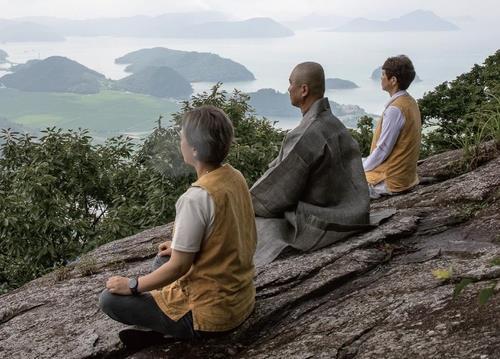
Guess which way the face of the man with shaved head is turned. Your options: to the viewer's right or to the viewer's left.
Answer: to the viewer's left

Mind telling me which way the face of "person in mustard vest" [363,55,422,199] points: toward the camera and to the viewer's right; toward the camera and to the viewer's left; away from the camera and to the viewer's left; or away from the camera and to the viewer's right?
away from the camera and to the viewer's left

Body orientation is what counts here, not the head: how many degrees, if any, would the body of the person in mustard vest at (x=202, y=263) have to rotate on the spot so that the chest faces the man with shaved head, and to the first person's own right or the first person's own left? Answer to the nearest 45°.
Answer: approximately 90° to the first person's own right

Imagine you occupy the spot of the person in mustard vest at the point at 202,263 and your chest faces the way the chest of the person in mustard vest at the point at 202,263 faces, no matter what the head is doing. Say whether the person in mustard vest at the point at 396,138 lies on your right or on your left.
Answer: on your right

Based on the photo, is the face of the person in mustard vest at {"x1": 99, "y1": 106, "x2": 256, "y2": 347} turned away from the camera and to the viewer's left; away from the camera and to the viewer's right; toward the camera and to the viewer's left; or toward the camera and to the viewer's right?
away from the camera and to the viewer's left

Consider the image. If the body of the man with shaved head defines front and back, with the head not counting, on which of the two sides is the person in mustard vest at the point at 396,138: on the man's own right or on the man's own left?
on the man's own right

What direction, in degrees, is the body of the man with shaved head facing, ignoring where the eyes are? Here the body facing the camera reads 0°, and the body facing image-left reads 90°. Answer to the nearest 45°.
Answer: approximately 135°

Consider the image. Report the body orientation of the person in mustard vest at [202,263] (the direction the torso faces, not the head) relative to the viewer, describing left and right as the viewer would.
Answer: facing away from the viewer and to the left of the viewer

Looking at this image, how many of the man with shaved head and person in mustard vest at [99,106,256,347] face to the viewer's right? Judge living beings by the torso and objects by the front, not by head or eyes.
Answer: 0
